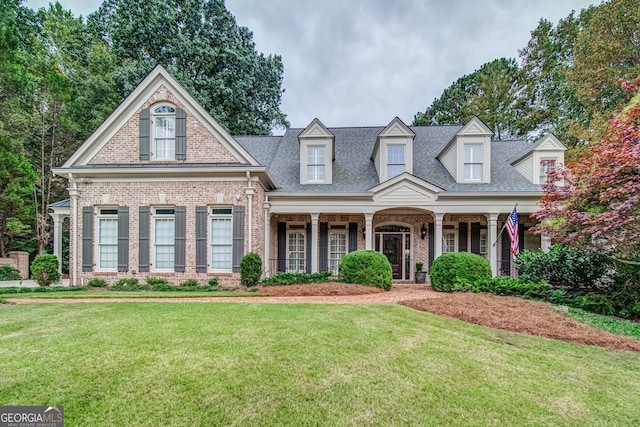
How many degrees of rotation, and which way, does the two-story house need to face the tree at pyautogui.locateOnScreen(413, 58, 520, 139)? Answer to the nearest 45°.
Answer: approximately 135° to its left

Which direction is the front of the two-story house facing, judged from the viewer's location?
facing the viewer

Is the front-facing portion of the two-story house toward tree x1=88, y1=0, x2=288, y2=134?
no

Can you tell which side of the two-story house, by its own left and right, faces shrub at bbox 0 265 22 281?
right

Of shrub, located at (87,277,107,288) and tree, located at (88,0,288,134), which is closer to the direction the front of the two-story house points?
the shrub
